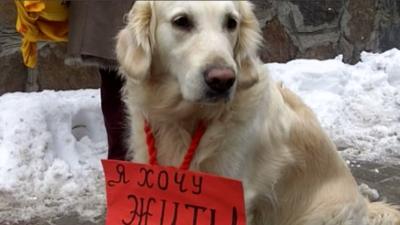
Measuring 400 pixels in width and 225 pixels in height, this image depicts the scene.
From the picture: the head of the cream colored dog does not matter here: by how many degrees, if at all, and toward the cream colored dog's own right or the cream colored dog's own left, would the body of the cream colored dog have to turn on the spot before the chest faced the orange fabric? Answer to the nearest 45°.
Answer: approximately 90° to the cream colored dog's own right
